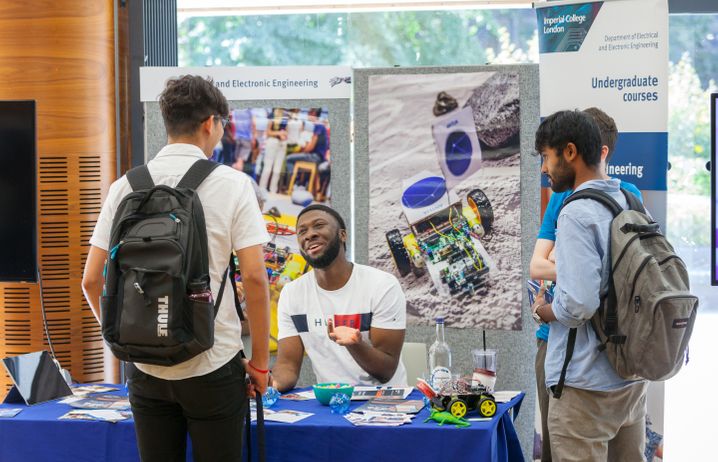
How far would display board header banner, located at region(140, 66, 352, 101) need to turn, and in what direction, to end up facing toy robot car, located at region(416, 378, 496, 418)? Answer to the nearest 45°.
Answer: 0° — it already faces it

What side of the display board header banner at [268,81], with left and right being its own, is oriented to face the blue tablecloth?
front

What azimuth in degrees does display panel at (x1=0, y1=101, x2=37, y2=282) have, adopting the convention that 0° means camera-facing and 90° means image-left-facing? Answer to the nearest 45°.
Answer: approximately 0°

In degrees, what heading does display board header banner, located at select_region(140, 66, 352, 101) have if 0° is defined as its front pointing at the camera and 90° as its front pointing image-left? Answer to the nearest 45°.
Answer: approximately 0°

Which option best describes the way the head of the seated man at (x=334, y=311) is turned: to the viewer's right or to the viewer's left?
to the viewer's left

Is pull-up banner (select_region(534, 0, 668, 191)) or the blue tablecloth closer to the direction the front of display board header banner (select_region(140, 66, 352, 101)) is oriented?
the blue tablecloth

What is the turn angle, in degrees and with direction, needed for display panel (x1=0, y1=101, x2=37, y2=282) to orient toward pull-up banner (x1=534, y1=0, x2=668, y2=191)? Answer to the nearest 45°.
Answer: approximately 45° to its left

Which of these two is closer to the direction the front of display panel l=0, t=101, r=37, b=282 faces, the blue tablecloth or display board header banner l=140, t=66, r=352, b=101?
the blue tablecloth

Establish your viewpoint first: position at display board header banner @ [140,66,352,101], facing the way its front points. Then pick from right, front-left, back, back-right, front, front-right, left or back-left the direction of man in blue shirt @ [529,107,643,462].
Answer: front-left
